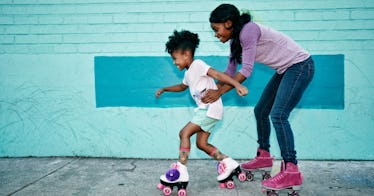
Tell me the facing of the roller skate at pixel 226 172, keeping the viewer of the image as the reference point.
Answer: facing the viewer and to the left of the viewer

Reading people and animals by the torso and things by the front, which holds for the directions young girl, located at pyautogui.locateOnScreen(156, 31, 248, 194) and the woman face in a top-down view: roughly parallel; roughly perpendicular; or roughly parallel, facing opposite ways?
roughly parallel

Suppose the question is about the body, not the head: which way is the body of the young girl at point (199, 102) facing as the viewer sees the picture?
to the viewer's left

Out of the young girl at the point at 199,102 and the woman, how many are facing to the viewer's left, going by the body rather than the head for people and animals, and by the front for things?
2

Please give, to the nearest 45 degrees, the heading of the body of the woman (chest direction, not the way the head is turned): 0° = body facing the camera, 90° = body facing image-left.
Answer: approximately 90°

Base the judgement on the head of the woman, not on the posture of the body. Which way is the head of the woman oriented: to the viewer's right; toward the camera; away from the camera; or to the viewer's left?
to the viewer's left

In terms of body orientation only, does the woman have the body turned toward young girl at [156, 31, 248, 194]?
yes
